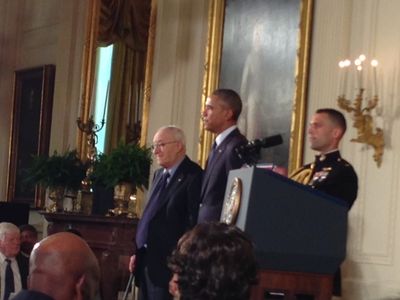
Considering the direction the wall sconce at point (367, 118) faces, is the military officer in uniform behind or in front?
in front

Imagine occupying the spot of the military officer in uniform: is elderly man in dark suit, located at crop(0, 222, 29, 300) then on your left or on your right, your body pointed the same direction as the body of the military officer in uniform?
on your right

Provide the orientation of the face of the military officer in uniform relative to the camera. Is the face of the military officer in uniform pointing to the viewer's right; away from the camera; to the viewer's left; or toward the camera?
to the viewer's left

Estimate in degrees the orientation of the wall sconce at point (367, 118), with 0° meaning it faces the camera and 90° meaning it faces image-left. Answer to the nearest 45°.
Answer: approximately 45°

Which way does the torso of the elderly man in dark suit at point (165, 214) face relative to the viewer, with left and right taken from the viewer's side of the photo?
facing the viewer and to the left of the viewer

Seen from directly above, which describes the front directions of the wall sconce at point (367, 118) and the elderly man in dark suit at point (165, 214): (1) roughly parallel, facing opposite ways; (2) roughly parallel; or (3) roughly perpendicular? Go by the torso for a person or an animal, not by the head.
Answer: roughly parallel
